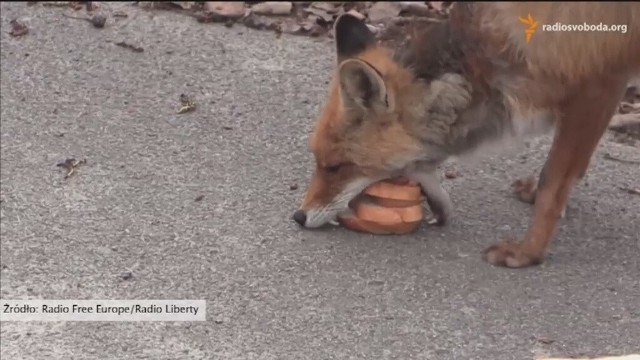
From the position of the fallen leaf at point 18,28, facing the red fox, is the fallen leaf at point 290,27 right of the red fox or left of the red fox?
left

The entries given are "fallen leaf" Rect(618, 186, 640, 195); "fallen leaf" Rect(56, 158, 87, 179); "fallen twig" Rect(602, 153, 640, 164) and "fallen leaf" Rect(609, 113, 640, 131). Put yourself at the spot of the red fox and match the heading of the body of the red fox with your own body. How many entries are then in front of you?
1

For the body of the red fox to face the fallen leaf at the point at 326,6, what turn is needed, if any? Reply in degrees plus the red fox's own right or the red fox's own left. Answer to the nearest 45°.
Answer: approximately 45° to the red fox's own right

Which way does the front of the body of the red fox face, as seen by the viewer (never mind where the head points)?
to the viewer's left

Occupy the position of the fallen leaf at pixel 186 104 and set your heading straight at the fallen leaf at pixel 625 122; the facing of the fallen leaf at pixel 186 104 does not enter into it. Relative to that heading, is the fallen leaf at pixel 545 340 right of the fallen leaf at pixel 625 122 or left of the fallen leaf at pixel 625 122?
right

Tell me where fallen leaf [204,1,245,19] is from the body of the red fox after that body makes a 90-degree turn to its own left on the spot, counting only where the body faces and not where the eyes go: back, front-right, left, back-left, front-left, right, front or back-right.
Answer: back-right

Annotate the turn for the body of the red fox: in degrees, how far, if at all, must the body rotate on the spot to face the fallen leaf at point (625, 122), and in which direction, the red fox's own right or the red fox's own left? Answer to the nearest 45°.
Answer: approximately 135° to the red fox's own right

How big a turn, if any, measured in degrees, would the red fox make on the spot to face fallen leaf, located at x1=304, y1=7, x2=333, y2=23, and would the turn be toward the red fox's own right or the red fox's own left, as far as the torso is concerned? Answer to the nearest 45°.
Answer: approximately 45° to the red fox's own right

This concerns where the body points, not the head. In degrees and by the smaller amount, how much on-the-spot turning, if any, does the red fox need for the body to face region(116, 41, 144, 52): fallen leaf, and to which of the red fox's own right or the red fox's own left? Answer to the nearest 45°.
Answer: approximately 45° to the red fox's own right

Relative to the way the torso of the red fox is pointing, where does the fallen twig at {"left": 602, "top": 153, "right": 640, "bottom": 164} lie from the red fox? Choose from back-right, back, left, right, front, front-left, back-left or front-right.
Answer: back-right

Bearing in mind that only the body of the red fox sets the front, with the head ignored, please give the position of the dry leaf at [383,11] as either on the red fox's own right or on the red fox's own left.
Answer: on the red fox's own right

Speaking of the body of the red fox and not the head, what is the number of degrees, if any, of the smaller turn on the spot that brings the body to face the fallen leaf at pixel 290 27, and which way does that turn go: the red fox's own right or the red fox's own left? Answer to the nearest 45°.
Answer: approximately 45° to the red fox's own right
